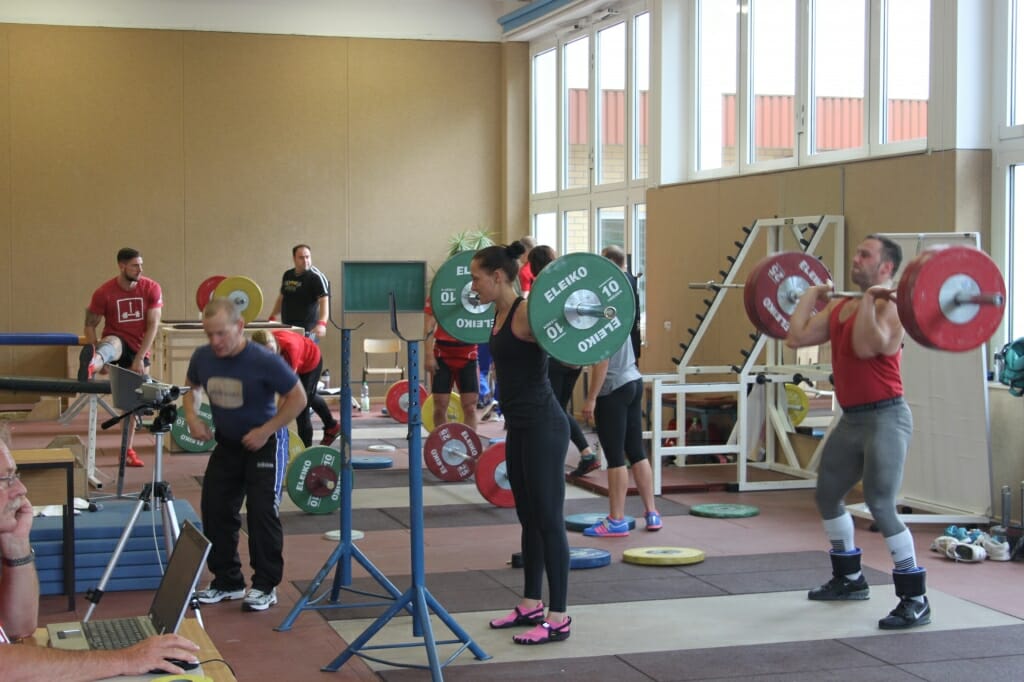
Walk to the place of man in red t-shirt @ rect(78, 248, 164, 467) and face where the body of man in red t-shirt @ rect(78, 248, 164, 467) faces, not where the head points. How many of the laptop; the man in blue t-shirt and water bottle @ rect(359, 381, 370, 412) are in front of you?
2

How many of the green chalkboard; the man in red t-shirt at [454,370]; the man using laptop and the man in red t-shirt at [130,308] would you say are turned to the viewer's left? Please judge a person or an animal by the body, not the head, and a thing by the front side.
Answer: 0

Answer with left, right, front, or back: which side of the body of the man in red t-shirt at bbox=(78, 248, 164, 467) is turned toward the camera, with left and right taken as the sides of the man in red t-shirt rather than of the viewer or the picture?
front

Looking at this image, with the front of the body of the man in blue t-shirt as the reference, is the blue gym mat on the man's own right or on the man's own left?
on the man's own right

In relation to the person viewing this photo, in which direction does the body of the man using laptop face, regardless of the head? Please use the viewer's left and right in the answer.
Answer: facing to the right of the viewer

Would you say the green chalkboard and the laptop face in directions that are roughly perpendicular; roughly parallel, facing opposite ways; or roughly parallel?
roughly perpendicular

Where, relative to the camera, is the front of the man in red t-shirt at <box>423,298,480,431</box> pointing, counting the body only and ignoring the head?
toward the camera

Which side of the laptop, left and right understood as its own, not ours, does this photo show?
left

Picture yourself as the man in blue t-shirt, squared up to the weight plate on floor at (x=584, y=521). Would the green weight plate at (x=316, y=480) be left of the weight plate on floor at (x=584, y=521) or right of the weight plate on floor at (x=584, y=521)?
left

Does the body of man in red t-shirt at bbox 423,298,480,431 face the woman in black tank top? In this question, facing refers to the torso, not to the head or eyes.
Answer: yes

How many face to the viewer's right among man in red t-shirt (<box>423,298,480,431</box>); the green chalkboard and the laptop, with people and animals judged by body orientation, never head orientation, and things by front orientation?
0

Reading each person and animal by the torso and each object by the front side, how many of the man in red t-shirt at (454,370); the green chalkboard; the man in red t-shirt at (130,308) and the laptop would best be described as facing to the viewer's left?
1

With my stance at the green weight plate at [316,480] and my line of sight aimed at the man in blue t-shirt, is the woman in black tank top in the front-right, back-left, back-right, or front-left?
front-left

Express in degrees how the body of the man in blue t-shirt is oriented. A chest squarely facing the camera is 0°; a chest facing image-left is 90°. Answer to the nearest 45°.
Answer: approximately 45°

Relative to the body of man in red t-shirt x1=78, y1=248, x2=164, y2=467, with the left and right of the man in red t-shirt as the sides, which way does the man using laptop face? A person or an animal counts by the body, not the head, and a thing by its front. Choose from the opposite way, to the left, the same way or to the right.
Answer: to the left

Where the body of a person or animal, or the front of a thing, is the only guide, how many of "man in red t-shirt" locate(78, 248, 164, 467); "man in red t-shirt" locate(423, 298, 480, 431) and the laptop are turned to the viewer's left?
1

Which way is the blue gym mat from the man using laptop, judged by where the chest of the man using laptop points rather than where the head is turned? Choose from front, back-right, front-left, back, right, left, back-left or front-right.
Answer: left

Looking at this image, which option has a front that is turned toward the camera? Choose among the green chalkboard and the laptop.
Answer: the green chalkboard

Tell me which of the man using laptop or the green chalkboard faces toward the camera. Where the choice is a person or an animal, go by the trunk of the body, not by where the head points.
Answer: the green chalkboard
